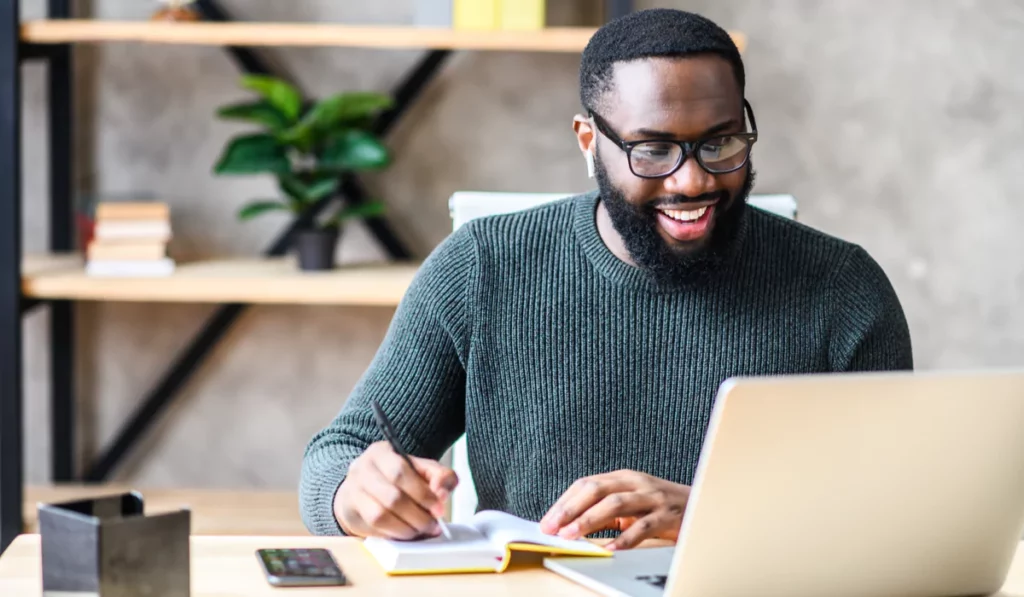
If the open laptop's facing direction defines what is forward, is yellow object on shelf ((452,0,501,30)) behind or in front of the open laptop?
in front

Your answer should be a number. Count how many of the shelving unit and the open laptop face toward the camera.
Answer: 1

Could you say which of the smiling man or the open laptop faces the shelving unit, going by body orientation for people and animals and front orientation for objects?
the open laptop

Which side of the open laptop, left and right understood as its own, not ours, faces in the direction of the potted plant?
front

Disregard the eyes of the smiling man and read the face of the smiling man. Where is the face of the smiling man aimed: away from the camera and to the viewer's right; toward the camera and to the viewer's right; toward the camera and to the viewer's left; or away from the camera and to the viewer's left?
toward the camera and to the viewer's right

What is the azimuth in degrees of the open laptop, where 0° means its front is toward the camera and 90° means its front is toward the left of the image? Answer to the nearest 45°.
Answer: approximately 135°

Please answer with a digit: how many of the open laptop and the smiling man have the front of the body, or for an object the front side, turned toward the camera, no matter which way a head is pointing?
1
